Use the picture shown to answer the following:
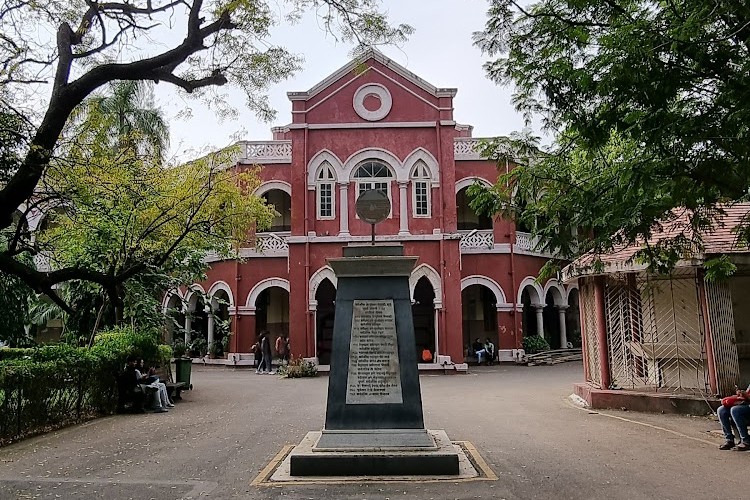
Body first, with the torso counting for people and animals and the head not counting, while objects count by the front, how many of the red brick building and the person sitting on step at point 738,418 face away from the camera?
0

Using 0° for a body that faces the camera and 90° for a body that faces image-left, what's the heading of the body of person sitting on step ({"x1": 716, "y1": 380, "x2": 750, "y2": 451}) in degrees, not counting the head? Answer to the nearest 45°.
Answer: approximately 45°

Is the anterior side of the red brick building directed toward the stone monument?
yes

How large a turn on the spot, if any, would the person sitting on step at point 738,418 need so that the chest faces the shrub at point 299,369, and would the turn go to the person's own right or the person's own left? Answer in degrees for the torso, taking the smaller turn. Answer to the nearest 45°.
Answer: approximately 90° to the person's own right

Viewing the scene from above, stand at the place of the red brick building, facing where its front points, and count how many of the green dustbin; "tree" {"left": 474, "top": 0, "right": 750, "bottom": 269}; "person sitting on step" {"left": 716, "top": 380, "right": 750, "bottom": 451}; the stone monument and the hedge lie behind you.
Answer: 0

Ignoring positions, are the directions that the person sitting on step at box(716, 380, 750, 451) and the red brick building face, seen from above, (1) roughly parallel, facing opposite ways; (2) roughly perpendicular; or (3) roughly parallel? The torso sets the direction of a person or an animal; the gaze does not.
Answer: roughly perpendicular

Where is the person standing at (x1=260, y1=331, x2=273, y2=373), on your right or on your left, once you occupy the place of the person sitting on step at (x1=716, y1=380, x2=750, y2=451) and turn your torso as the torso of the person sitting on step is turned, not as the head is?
on your right

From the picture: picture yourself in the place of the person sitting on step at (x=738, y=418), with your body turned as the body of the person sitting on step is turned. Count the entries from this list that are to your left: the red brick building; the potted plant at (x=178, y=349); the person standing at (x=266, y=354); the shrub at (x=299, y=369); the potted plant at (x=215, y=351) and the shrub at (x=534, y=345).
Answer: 0

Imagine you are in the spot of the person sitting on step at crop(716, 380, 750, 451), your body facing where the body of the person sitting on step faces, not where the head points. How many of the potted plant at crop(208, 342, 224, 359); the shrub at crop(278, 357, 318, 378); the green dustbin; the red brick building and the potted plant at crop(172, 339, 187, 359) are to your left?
0

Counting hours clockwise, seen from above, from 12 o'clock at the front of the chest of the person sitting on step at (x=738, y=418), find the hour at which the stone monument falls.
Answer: The stone monument is roughly at 12 o'clock from the person sitting on step.

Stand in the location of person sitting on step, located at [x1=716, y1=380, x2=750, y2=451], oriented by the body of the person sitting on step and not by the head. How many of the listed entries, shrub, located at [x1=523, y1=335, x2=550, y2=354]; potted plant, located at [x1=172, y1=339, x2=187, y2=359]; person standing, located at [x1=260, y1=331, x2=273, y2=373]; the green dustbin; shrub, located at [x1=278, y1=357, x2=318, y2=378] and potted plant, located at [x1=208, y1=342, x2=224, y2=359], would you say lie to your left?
0

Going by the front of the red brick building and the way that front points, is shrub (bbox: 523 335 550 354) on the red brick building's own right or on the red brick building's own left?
on the red brick building's own left

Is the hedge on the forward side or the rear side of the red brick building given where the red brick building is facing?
on the forward side

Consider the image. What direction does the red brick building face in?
toward the camera
